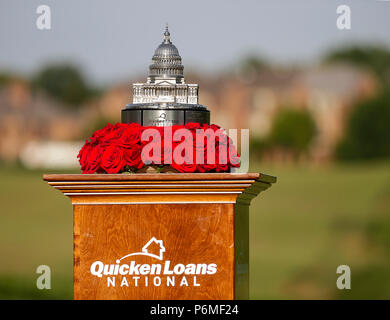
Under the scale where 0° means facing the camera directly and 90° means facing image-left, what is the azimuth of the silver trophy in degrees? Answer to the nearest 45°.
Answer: approximately 0°
